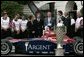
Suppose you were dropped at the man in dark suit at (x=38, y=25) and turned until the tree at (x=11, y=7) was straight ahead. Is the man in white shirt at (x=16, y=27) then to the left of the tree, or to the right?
left

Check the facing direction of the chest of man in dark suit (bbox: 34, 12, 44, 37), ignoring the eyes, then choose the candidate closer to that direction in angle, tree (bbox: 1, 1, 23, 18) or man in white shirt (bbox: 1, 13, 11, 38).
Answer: the man in white shirt

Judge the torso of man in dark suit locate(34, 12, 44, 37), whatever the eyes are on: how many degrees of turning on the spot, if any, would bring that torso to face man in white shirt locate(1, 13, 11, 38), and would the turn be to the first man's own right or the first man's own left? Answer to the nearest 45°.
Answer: approximately 90° to the first man's own right

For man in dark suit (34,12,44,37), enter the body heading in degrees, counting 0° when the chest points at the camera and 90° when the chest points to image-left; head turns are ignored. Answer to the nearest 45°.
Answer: approximately 0°
